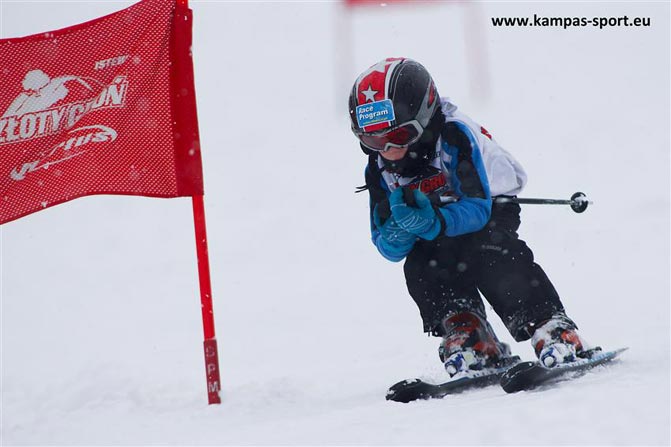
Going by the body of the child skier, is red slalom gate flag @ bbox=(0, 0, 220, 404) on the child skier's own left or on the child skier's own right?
on the child skier's own right

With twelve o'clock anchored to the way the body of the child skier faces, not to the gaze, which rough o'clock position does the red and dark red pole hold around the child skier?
The red and dark red pole is roughly at 2 o'clock from the child skier.

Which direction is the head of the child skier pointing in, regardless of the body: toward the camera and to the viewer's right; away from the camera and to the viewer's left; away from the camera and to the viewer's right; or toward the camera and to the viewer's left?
toward the camera and to the viewer's left

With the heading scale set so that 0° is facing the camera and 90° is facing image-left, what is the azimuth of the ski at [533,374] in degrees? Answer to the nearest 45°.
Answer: approximately 45°

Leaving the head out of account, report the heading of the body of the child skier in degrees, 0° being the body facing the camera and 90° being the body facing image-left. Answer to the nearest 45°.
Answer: approximately 45°
